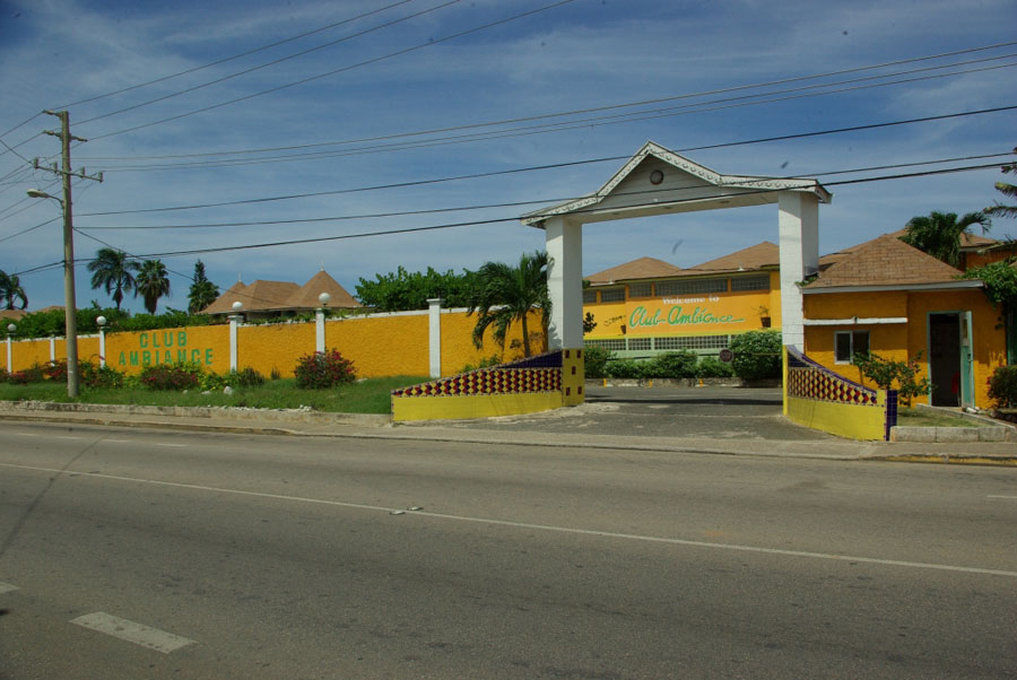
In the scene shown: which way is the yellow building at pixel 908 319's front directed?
toward the camera

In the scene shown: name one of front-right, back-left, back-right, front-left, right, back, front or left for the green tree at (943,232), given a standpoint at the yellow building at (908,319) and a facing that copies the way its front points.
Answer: back

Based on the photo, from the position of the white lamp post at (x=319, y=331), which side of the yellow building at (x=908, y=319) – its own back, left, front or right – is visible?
right

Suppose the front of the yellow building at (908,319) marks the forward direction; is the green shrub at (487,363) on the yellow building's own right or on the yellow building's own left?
on the yellow building's own right

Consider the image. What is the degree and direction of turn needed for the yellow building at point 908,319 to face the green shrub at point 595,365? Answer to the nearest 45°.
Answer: approximately 135° to its right

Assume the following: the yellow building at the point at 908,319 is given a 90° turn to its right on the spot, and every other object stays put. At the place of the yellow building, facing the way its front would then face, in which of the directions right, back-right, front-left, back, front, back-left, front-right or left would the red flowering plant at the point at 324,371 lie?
front

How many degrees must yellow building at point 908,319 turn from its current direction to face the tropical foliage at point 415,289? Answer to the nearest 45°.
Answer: approximately 135° to its right

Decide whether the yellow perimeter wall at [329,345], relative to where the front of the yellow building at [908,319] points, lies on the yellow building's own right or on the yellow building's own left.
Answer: on the yellow building's own right

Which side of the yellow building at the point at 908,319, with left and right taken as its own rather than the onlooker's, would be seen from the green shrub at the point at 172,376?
right

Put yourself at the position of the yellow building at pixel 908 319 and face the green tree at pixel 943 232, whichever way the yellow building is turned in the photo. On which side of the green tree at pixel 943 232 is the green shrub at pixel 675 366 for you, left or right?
left

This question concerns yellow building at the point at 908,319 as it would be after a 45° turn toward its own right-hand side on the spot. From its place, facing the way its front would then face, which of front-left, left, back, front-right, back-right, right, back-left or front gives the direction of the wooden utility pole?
front-right

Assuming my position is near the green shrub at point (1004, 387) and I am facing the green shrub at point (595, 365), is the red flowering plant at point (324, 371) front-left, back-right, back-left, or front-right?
front-left

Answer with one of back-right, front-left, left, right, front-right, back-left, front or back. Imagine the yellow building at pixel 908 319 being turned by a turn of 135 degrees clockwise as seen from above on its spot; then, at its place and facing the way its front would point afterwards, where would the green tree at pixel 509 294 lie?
front-left
